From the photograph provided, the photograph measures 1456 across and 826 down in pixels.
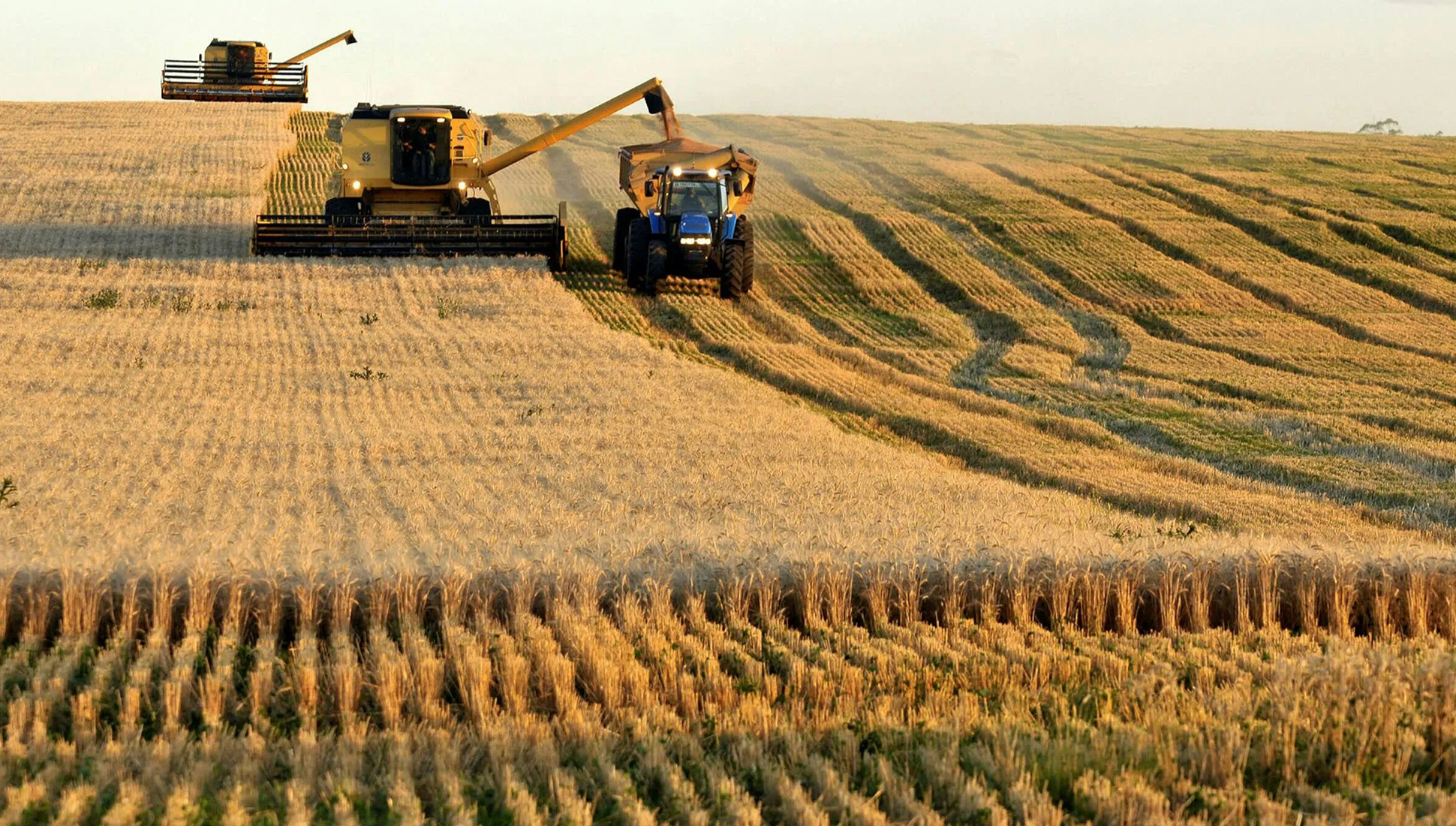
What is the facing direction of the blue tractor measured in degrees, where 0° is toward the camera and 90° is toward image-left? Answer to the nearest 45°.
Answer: approximately 0°

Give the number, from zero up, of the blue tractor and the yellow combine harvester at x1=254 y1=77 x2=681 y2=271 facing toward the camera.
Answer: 2

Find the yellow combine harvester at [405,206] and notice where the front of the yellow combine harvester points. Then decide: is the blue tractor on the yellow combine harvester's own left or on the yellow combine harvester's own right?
on the yellow combine harvester's own left

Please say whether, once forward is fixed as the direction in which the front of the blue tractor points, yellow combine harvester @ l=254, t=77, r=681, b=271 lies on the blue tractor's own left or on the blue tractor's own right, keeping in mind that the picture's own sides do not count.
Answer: on the blue tractor's own right

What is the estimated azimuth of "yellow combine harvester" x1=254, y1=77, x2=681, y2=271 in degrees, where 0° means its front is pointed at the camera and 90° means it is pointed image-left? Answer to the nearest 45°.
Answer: approximately 0°
